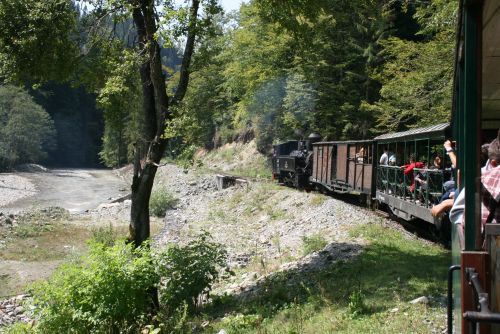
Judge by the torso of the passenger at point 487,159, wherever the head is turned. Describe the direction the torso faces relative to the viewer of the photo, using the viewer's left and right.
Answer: facing away from the viewer

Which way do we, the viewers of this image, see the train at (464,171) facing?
facing away from the viewer and to the left of the viewer

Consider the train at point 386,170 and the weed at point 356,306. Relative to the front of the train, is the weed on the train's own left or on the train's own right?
on the train's own left
